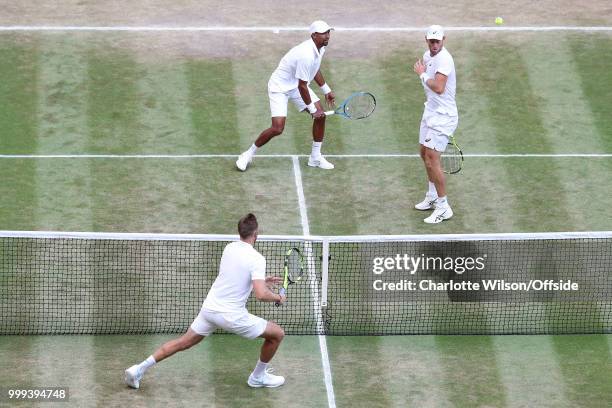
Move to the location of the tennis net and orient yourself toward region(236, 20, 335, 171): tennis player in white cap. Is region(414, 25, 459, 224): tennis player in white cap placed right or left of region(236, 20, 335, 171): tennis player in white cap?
right

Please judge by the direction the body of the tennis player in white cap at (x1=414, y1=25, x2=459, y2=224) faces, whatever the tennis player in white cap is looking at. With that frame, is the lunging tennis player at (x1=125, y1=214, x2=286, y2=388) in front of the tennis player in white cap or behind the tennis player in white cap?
in front

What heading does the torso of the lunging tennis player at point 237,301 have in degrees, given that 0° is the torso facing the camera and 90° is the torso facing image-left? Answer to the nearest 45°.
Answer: approximately 225°

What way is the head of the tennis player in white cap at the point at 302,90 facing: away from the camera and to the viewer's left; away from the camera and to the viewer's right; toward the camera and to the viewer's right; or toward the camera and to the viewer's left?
toward the camera and to the viewer's right

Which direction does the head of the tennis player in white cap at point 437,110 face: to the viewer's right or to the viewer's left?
to the viewer's left

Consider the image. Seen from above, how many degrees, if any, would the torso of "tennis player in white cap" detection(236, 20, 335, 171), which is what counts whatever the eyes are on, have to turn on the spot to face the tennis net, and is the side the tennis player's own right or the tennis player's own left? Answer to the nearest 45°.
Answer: approximately 45° to the tennis player's own right

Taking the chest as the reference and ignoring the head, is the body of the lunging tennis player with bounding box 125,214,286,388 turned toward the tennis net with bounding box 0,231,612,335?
yes

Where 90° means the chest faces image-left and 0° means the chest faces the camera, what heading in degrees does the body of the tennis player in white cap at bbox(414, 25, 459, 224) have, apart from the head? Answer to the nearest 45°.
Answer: approximately 45°

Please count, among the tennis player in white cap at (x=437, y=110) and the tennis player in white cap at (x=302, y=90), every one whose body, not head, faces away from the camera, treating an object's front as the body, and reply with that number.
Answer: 0

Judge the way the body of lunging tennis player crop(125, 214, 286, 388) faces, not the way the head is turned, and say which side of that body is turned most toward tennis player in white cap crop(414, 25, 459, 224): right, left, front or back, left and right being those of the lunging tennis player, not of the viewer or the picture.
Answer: front

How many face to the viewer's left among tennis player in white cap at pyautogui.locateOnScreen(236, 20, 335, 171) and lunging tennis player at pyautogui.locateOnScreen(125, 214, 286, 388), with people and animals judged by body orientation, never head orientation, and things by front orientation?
0

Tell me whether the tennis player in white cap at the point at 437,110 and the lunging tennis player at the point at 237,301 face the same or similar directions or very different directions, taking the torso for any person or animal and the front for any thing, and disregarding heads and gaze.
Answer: very different directions

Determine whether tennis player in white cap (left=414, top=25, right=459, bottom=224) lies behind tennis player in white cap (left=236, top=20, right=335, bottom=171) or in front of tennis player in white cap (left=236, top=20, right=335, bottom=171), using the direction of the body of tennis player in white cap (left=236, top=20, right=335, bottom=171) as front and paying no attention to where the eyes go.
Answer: in front

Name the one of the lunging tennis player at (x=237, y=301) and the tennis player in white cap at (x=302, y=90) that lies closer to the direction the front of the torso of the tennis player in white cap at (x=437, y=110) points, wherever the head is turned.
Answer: the lunging tennis player

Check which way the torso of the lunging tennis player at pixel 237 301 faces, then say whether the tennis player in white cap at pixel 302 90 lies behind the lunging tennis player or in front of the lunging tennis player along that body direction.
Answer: in front
